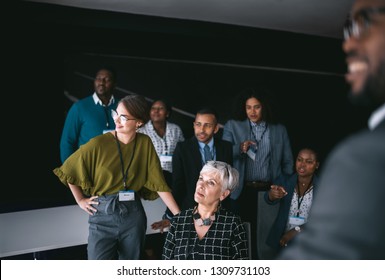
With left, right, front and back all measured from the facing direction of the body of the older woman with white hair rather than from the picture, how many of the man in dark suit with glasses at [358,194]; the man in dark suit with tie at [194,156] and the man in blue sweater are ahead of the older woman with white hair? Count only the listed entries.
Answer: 1

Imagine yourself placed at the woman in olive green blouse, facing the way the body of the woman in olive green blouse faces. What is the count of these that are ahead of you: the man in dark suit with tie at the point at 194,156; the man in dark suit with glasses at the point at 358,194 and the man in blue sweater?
1

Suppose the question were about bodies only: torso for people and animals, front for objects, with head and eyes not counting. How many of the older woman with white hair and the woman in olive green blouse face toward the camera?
2

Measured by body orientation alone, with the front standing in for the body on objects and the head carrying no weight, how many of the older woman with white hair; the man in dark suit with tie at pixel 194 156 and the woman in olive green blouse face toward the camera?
3

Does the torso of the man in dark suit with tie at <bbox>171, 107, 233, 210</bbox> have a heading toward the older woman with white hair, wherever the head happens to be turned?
yes

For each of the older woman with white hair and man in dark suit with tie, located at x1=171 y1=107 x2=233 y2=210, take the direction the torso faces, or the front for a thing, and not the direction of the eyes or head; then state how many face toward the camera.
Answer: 2

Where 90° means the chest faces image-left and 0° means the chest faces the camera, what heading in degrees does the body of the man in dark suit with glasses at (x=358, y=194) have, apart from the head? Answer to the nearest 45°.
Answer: approximately 135°

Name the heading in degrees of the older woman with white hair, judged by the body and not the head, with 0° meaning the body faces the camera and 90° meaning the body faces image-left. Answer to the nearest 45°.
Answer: approximately 0°

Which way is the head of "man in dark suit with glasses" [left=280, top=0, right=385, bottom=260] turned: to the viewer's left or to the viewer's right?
to the viewer's left

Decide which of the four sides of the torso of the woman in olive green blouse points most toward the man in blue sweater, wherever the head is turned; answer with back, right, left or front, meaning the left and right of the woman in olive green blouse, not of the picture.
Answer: back
